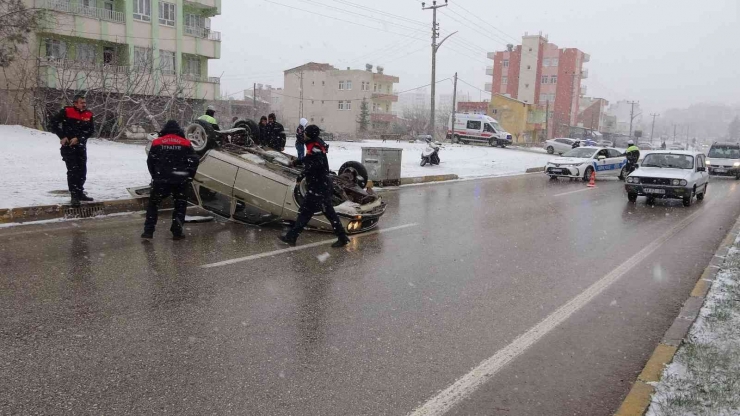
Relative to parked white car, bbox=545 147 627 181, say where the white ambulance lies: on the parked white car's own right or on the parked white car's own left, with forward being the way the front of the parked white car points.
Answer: on the parked white car's own right

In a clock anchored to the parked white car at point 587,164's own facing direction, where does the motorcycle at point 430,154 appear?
The motorcycle is roughly at 1 o'clock from the parked white car.

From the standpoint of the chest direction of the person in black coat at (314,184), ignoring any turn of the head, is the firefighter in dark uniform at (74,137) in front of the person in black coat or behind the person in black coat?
in front

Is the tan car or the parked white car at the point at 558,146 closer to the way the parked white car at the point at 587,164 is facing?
the tan car

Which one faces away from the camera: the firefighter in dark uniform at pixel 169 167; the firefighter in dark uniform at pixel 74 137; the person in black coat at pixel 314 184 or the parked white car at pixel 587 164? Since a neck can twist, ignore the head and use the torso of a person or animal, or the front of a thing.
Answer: the firefighter in dark uniform at pixel 169 167

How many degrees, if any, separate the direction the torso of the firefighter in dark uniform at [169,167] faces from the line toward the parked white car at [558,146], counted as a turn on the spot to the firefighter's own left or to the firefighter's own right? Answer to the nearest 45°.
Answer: approximately 45° to the firefighter's own right

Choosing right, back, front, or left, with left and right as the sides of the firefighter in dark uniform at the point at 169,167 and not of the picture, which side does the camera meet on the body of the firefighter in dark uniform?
back

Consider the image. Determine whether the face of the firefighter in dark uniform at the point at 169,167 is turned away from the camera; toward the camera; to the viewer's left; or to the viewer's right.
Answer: away from the camera

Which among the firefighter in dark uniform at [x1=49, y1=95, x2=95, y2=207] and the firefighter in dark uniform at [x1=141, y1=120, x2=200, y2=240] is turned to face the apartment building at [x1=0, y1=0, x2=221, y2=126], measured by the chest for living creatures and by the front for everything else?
the firefighter in dark uniform at [x1=141, y1=120, x2=200, y2=240]
